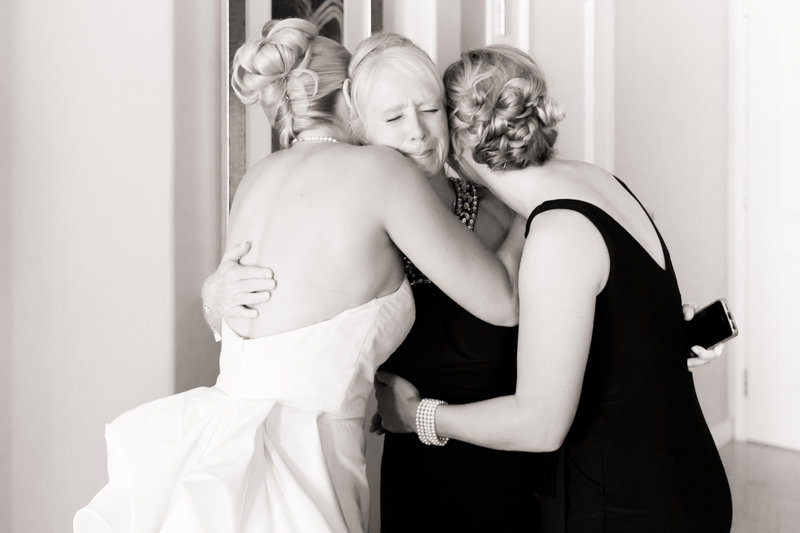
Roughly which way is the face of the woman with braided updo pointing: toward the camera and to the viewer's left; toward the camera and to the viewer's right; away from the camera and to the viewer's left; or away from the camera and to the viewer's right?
away from the camera and to the viewer's left

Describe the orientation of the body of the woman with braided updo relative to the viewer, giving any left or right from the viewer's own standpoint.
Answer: facing away from the viewer and to the left of the viewer

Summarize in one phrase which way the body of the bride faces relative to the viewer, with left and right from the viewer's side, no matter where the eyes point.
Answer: facing away from the viewer and to the right of the viewer
